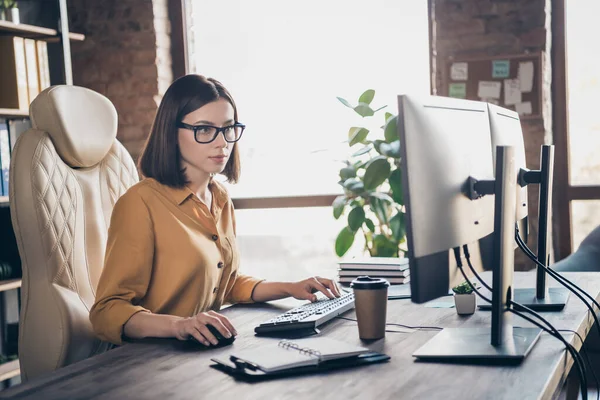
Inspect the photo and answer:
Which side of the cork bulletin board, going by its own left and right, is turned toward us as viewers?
front

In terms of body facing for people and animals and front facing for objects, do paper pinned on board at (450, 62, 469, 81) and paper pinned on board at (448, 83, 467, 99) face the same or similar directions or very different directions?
same or similar directions

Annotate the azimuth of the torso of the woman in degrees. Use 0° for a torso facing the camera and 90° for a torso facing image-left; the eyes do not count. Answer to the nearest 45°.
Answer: approximately 315°

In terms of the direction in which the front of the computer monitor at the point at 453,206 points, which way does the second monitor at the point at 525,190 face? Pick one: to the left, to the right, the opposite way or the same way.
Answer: the same way

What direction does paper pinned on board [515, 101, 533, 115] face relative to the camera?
toward the camera

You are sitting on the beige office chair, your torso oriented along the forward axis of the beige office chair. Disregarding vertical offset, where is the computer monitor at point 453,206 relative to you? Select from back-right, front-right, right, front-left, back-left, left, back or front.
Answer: front

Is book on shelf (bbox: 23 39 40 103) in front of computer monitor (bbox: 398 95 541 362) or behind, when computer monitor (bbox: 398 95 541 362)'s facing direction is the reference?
in front

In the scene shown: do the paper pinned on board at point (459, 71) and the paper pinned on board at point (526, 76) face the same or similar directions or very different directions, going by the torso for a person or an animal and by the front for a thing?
same or similar directions

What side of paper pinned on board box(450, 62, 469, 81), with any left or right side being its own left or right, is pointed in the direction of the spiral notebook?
front

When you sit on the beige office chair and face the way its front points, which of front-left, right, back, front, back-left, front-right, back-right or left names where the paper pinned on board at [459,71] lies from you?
left

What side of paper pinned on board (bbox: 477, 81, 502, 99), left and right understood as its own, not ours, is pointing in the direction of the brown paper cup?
front

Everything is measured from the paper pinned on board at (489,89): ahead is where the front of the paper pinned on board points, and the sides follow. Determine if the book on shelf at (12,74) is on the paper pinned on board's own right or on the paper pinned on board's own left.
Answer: on the paper pinned on board's own right

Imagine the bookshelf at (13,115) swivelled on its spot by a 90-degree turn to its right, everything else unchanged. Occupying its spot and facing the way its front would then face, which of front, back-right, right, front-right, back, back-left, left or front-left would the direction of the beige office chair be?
front-left

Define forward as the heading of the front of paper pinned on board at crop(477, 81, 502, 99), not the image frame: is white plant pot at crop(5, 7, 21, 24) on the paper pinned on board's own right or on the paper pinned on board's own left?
on the paper pinned on board's own right

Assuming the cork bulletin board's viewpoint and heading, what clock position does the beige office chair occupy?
The beige office chair is roughly at 1 o'clock from the cork bulletin board.

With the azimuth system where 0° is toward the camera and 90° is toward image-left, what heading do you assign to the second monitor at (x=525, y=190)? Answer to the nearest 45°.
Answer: approximately 135°

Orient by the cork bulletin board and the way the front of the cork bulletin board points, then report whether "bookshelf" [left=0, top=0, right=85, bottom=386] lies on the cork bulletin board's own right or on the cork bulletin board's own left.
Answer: on the cork bulletin board's own right

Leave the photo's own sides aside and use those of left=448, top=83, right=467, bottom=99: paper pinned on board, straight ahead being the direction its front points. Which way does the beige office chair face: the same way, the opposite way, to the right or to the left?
to the left

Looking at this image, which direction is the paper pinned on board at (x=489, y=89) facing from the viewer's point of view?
toward the camera
